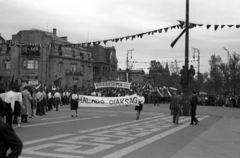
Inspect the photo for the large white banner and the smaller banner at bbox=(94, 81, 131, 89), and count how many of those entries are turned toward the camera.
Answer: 2

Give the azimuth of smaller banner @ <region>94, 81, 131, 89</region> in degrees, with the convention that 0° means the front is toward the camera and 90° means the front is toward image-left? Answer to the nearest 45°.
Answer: approximately 0°

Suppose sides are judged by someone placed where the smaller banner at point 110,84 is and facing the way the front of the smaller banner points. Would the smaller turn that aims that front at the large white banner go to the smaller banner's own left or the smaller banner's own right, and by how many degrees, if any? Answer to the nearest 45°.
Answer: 0° — it already faces it
